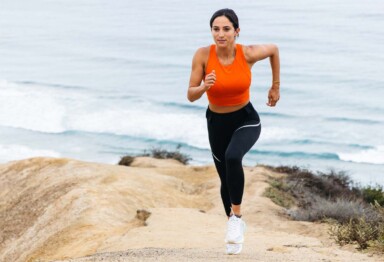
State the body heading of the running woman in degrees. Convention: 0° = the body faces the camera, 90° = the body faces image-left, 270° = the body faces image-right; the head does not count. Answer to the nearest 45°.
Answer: approximately 0°

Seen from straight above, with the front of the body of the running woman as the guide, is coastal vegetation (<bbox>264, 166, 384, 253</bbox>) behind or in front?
behind

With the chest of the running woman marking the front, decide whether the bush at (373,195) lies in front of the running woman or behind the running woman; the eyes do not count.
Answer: behind
